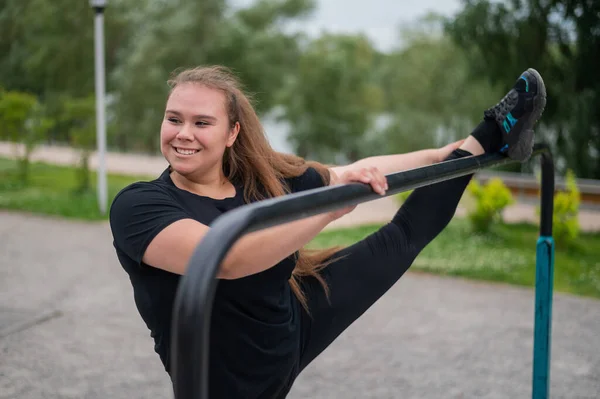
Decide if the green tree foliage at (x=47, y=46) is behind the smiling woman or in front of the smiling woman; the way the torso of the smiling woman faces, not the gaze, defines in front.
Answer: behind

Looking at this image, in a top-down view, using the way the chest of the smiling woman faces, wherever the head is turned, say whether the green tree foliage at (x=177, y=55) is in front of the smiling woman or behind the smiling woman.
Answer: behind

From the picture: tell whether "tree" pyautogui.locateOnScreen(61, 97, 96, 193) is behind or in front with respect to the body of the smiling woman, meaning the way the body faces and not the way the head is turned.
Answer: behind

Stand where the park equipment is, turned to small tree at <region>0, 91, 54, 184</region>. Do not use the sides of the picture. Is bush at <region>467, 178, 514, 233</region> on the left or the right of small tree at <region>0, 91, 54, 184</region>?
right
